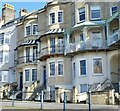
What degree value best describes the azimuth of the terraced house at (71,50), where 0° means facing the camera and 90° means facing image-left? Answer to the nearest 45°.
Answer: approximately 45°
